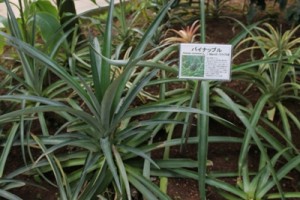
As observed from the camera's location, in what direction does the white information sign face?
facing the viewer
